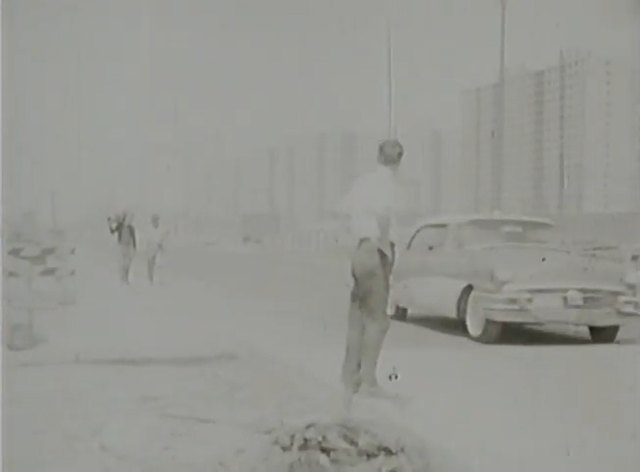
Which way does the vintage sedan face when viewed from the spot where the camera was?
facing the viewer and to the right of the viewer

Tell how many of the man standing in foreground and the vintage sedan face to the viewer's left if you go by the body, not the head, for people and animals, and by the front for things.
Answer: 0

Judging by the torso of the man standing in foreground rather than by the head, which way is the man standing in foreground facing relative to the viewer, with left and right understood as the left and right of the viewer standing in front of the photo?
facing away from the viewer and to the right of the viewer
